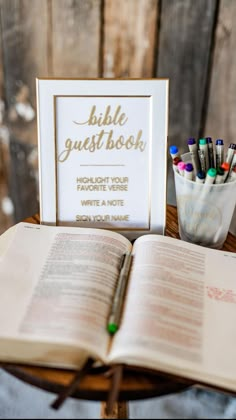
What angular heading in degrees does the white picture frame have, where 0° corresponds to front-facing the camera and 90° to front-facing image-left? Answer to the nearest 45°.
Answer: approximately 0°
